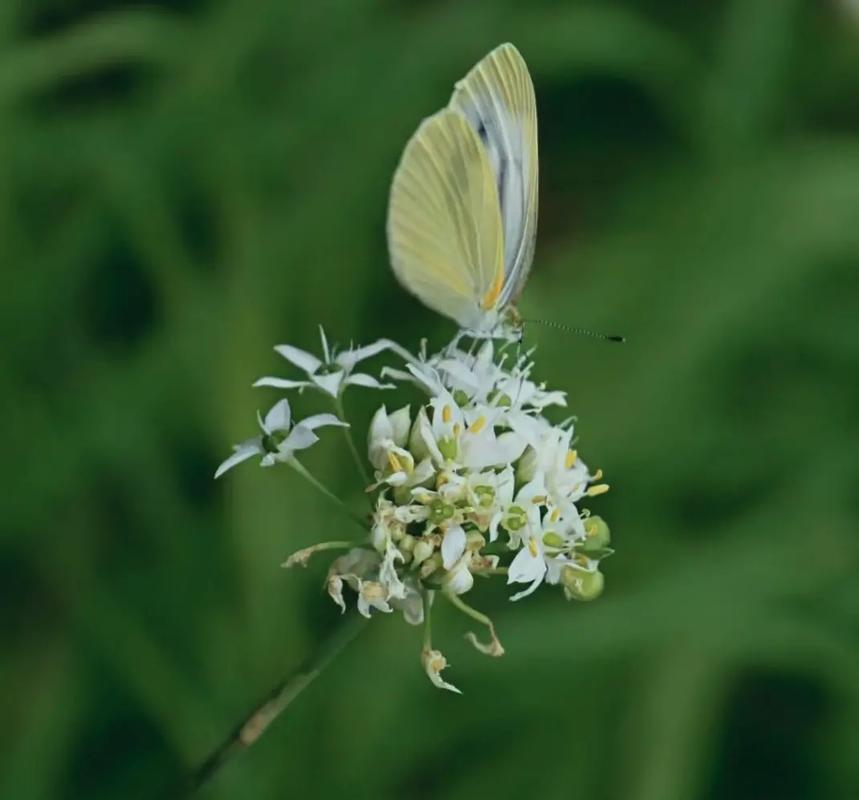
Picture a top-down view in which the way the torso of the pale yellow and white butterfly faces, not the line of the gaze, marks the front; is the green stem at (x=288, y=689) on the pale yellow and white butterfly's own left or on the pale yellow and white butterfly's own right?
on the pale yellow and white butterfly's own right

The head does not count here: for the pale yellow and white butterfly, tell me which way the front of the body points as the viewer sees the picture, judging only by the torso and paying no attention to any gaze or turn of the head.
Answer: to the viewer's right
